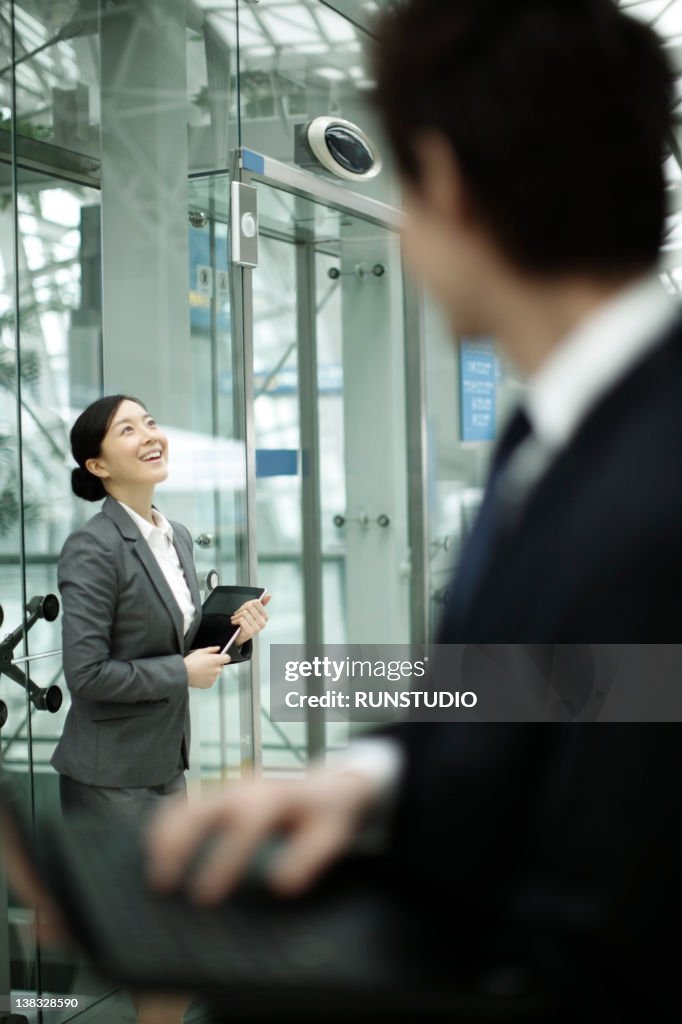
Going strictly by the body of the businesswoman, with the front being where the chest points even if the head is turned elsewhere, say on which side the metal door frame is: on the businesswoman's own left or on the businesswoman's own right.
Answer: on the businesswoman's own left

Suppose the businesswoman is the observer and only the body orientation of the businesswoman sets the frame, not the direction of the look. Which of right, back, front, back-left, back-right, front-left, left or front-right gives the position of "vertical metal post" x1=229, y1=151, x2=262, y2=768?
left

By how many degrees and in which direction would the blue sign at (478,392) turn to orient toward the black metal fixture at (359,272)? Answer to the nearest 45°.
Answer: approximately 45° to its right

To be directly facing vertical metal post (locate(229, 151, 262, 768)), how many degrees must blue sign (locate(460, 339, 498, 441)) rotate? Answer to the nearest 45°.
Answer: approximately 45° to its right

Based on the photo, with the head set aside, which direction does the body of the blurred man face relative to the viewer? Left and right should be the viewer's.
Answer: facing to the left of the viewer

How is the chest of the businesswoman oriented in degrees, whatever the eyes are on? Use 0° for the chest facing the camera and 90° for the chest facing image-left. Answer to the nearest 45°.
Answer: approximately 315°

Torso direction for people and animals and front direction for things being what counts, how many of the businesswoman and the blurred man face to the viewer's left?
1

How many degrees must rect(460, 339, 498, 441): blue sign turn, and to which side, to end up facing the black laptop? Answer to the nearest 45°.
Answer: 0° — it already faces it

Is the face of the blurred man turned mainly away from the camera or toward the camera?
away from the camera

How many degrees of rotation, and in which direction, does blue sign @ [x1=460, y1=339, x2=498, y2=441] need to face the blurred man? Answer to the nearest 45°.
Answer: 0° — it already faces them

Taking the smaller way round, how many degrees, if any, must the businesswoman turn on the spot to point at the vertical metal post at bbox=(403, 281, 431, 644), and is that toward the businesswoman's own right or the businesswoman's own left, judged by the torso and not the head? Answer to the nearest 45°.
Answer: approximately 90° to the businesswoman's own left

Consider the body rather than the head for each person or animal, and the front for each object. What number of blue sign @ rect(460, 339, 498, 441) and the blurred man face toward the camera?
1

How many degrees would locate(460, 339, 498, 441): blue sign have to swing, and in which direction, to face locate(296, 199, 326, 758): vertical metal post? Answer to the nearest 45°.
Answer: approximately 90° to its right

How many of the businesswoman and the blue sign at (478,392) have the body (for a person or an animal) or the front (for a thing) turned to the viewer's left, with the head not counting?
0
